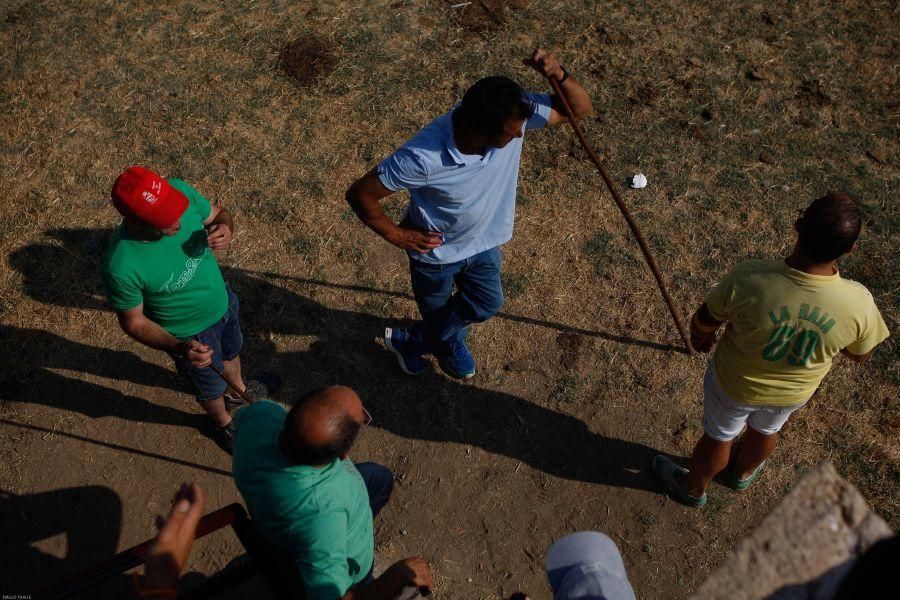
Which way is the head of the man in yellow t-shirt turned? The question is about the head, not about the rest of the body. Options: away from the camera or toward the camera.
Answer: away from the camera

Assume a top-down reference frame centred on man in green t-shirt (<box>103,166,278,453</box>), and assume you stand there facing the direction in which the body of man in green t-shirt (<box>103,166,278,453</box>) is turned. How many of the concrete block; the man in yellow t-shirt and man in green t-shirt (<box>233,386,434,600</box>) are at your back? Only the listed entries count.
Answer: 0

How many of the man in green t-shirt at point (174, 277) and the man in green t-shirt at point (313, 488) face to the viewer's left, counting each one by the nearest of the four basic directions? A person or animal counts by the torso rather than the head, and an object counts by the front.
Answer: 0

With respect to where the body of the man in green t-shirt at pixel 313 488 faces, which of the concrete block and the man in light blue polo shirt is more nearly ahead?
the man in light blue polo shirt

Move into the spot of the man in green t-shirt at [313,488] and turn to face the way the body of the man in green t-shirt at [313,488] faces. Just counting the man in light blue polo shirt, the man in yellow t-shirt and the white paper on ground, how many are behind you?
0

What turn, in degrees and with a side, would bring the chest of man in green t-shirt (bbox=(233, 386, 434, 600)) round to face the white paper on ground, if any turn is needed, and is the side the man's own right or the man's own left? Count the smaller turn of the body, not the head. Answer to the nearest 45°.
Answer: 0° — they already face it

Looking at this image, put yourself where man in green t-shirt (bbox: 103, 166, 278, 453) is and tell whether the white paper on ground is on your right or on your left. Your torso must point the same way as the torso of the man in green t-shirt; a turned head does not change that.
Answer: on your left

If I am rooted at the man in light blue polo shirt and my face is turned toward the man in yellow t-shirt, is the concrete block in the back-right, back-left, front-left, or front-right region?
front-right

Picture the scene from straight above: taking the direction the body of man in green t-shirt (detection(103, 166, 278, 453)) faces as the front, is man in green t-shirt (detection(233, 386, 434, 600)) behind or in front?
in front

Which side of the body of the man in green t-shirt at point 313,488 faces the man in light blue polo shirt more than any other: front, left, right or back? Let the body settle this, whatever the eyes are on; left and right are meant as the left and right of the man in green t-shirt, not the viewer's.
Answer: front

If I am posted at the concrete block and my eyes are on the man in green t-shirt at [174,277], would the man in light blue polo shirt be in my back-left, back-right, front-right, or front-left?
front-right

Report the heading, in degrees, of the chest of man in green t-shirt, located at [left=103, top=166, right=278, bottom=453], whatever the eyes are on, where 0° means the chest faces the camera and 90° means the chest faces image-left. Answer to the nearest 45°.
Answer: approximately 315°

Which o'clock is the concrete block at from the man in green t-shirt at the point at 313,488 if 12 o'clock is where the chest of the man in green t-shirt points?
The concrete block is roughly at 3 o'clock from the man in green t-shirt.

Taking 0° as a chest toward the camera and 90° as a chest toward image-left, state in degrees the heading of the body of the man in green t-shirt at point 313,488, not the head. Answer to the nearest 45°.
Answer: approximately 225°

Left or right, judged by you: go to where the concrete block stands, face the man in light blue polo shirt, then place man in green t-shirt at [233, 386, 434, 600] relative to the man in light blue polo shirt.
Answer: left
